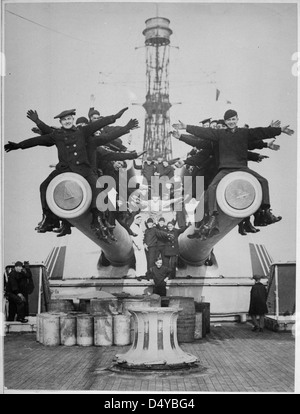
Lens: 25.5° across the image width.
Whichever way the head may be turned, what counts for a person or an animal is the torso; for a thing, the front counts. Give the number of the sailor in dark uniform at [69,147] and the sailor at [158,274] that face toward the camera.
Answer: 2

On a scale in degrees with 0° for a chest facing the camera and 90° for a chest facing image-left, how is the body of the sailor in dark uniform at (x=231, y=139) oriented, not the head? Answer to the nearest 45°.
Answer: approximately 0°

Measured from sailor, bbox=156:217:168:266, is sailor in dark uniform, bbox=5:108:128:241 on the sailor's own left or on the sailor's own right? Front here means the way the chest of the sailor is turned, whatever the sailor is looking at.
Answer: on the sailor's own right

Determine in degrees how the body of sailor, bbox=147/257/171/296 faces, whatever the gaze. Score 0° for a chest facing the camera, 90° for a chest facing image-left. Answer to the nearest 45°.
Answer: approximately 0°
